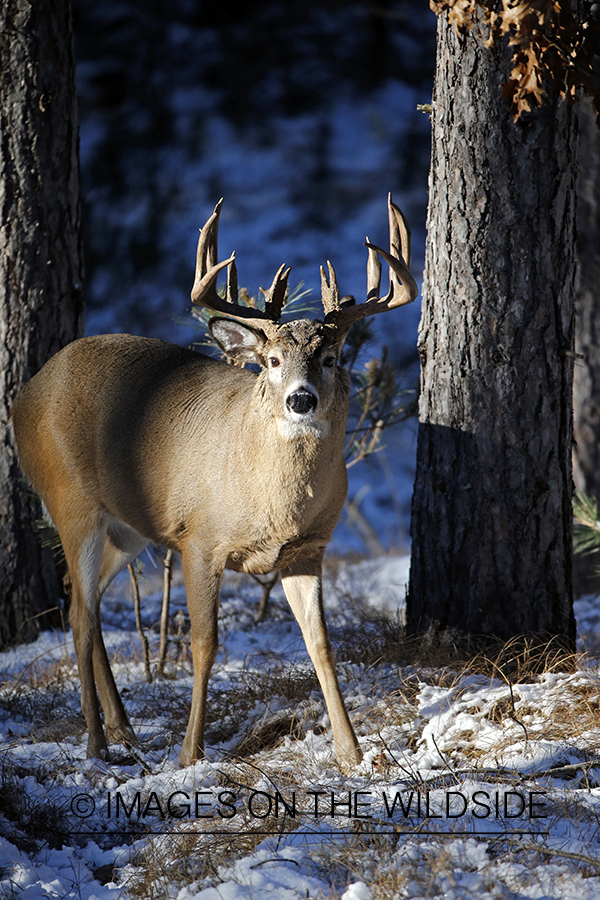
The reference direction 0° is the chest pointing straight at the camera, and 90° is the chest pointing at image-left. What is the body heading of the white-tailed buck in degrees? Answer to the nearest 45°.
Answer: approximately 315°

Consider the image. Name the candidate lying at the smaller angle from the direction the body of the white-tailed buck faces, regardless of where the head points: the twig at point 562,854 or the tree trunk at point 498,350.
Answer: the twig

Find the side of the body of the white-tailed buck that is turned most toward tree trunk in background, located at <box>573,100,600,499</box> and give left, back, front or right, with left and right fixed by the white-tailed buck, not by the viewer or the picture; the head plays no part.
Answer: left

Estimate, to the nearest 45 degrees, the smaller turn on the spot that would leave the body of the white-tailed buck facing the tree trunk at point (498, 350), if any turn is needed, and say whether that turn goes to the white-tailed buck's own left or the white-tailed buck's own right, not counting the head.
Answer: approximately 45° to the white-tailed buck's own left

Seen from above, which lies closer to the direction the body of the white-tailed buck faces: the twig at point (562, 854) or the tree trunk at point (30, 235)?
the twig
